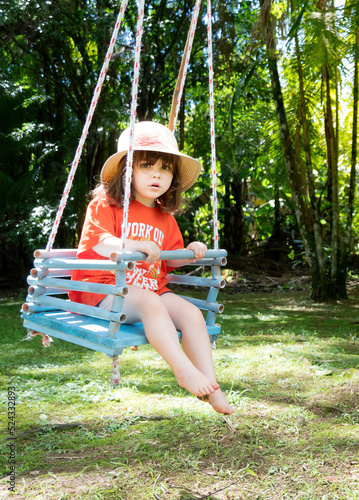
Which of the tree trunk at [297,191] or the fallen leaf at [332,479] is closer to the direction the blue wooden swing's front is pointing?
the fallen leaf

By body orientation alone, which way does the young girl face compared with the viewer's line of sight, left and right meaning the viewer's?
facing the viewer and to the right of the viewer

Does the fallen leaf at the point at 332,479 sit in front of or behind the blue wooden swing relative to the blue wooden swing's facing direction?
in front

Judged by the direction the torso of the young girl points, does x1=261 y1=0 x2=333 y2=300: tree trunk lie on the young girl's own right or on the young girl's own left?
on the young girl's own left

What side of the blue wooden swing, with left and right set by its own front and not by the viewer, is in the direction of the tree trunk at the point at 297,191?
left
